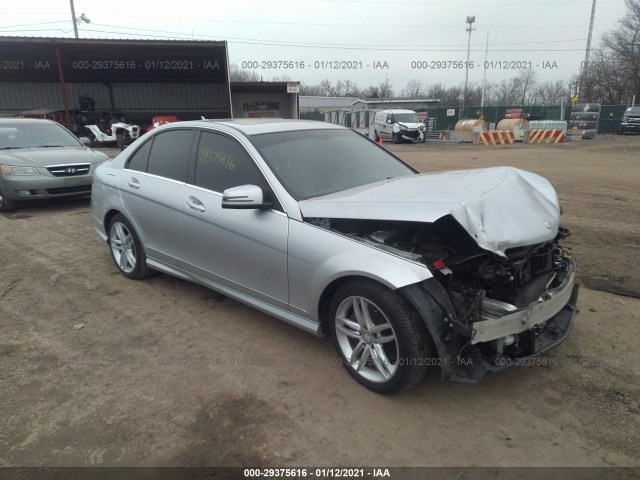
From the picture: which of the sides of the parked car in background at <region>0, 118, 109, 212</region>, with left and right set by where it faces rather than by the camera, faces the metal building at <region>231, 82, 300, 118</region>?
left

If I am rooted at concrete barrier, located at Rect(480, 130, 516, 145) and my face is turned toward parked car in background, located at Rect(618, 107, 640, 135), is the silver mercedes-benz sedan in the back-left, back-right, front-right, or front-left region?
back-right

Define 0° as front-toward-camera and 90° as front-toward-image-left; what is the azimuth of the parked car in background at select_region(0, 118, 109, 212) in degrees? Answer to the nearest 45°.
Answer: approximately 315°

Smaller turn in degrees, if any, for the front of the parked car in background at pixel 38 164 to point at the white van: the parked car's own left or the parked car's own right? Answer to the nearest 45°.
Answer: approximately 90° to the parked car's own left

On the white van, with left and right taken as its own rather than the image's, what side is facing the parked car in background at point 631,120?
left

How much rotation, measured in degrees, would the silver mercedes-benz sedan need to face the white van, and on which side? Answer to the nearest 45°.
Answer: approximately 135° to its left
